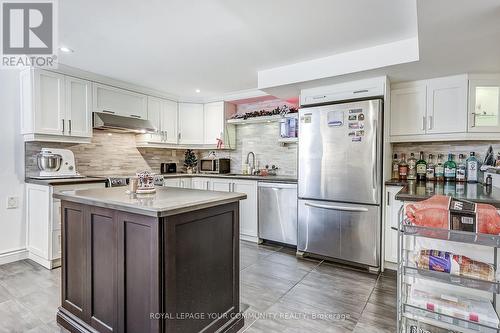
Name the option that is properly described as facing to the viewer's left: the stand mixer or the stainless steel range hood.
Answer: the stand mixer

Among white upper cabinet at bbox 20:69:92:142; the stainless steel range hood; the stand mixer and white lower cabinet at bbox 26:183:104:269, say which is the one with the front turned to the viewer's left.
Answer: the stand mixer

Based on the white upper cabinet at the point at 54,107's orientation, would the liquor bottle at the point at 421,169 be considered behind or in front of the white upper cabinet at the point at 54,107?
in front

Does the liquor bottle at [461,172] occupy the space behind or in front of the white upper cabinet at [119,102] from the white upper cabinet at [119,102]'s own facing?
in front

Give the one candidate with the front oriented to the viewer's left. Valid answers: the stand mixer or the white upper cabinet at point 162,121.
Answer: the stand mixer

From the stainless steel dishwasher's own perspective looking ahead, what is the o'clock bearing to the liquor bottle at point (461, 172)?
The liquor bottle is roughly at 8 o'clock from the stainless steel dishwasher.

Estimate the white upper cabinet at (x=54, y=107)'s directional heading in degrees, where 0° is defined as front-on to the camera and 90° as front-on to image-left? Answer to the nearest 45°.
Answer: approximately 315°

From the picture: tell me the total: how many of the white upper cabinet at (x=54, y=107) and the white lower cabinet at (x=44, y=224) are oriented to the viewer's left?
0

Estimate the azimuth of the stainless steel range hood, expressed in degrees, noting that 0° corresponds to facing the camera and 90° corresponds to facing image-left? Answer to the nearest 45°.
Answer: approximately 315°

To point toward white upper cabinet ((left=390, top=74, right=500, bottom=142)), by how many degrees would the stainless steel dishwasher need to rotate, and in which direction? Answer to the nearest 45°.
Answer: approximately 135° to its left
